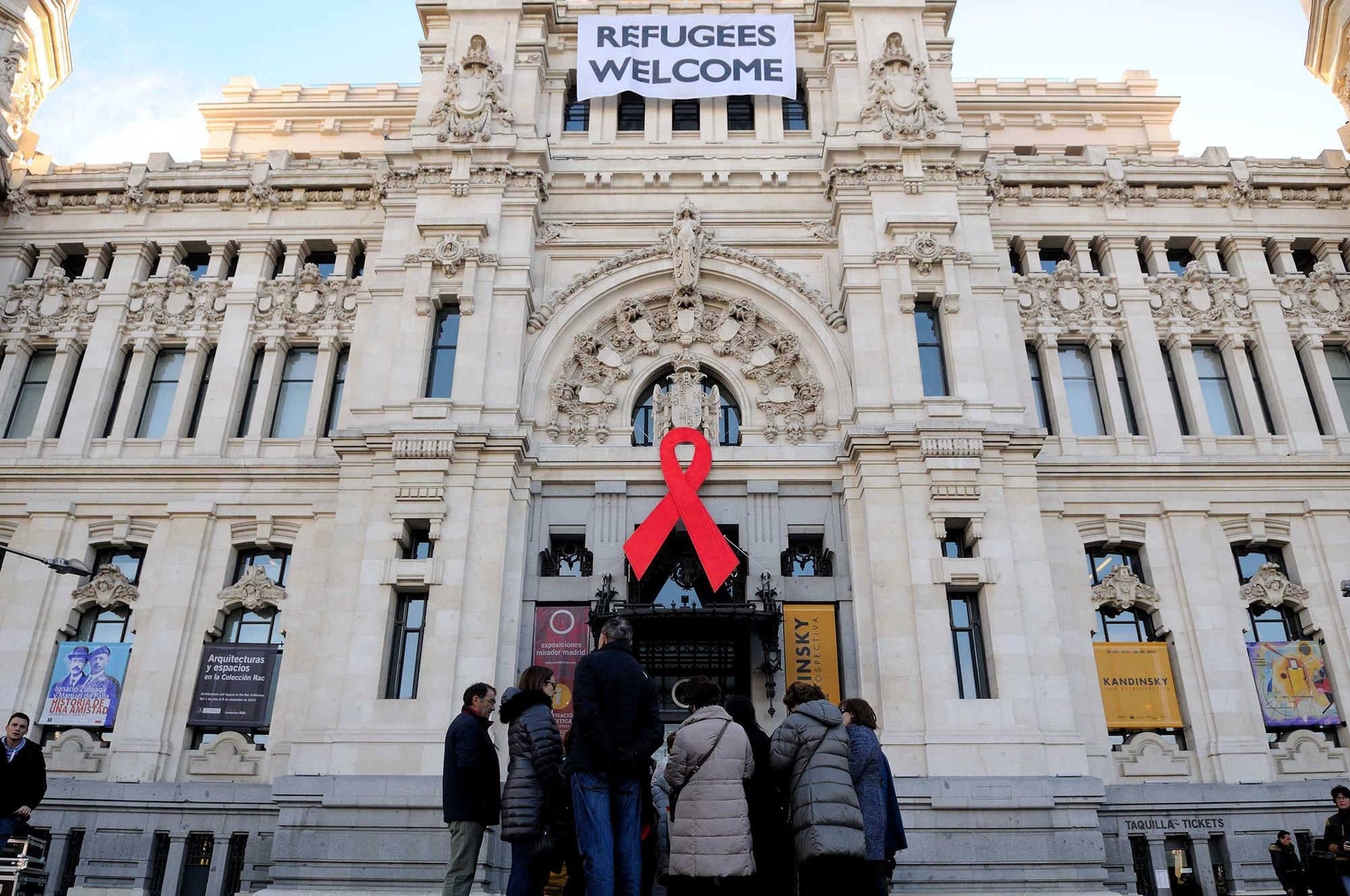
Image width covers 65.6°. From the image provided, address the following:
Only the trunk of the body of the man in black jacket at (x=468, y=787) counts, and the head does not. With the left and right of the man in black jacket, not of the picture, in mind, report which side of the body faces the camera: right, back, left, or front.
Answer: right

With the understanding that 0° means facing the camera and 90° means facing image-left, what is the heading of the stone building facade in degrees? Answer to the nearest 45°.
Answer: approximately 0°

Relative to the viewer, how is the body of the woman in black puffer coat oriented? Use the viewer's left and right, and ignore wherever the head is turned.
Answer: facing away from the viewer and to the right of the viewer

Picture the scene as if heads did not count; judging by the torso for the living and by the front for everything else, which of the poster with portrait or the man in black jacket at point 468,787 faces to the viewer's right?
the man in black jacket

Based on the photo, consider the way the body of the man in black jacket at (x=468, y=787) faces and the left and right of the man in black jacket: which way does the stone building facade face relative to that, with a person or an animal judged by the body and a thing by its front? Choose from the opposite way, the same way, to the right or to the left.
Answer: to the right

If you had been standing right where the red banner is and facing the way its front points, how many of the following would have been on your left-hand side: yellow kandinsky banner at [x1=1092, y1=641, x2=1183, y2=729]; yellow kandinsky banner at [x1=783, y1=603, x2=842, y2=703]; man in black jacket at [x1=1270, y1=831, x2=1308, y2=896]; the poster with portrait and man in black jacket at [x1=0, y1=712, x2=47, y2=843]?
3

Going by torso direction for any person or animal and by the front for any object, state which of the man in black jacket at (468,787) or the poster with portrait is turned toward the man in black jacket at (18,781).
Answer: the poster with portrait

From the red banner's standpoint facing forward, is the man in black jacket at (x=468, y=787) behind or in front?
in front
